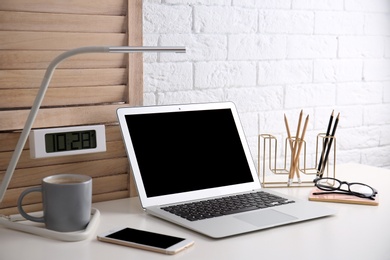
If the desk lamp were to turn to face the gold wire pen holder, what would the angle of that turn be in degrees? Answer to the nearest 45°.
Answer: approximately 45° to its left

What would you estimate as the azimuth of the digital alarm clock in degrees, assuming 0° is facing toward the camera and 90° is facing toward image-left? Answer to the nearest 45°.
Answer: approximately 315°

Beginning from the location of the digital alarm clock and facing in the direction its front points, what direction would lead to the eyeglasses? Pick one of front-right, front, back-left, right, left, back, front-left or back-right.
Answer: front-left

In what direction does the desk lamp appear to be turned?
to the viewer's right
